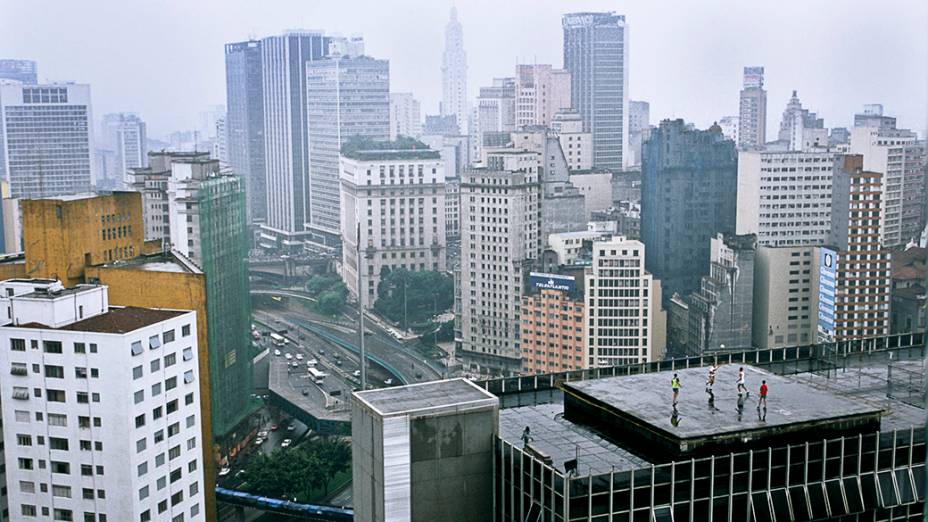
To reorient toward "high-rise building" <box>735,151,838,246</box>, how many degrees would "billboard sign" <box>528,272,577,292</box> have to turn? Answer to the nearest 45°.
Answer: approximately 135° to its left

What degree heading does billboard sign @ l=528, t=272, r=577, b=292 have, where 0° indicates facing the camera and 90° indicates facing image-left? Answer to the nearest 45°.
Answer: approximately 0°

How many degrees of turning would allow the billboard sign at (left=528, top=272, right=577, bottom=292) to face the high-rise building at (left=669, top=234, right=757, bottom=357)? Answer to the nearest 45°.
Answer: approximately 90° to its left

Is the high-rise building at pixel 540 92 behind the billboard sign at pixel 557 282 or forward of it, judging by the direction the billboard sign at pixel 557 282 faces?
behind

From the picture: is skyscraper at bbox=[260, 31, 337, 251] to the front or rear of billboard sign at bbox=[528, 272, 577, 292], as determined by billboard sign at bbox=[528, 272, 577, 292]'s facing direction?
to the rear

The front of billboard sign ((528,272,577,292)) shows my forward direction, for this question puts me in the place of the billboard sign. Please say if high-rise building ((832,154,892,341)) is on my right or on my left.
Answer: on my left

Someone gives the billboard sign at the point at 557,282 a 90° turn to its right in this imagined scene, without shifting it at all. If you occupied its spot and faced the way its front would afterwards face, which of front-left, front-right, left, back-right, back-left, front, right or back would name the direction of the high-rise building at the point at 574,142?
right

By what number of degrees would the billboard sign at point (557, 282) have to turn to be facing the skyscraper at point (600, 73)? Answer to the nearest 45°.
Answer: approximately 180°

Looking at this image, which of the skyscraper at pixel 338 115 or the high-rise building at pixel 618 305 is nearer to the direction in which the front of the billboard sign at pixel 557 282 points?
the high-rise building

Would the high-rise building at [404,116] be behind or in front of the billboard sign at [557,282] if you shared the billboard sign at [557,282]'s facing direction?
behind

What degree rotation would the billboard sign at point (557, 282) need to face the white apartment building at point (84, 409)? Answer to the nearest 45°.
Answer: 0° — it already faces it

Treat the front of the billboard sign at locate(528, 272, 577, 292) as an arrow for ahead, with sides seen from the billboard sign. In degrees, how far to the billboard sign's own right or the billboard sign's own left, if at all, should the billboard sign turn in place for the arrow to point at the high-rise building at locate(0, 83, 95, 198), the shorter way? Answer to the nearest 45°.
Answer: approximately 135° to the billboard sign's own right
